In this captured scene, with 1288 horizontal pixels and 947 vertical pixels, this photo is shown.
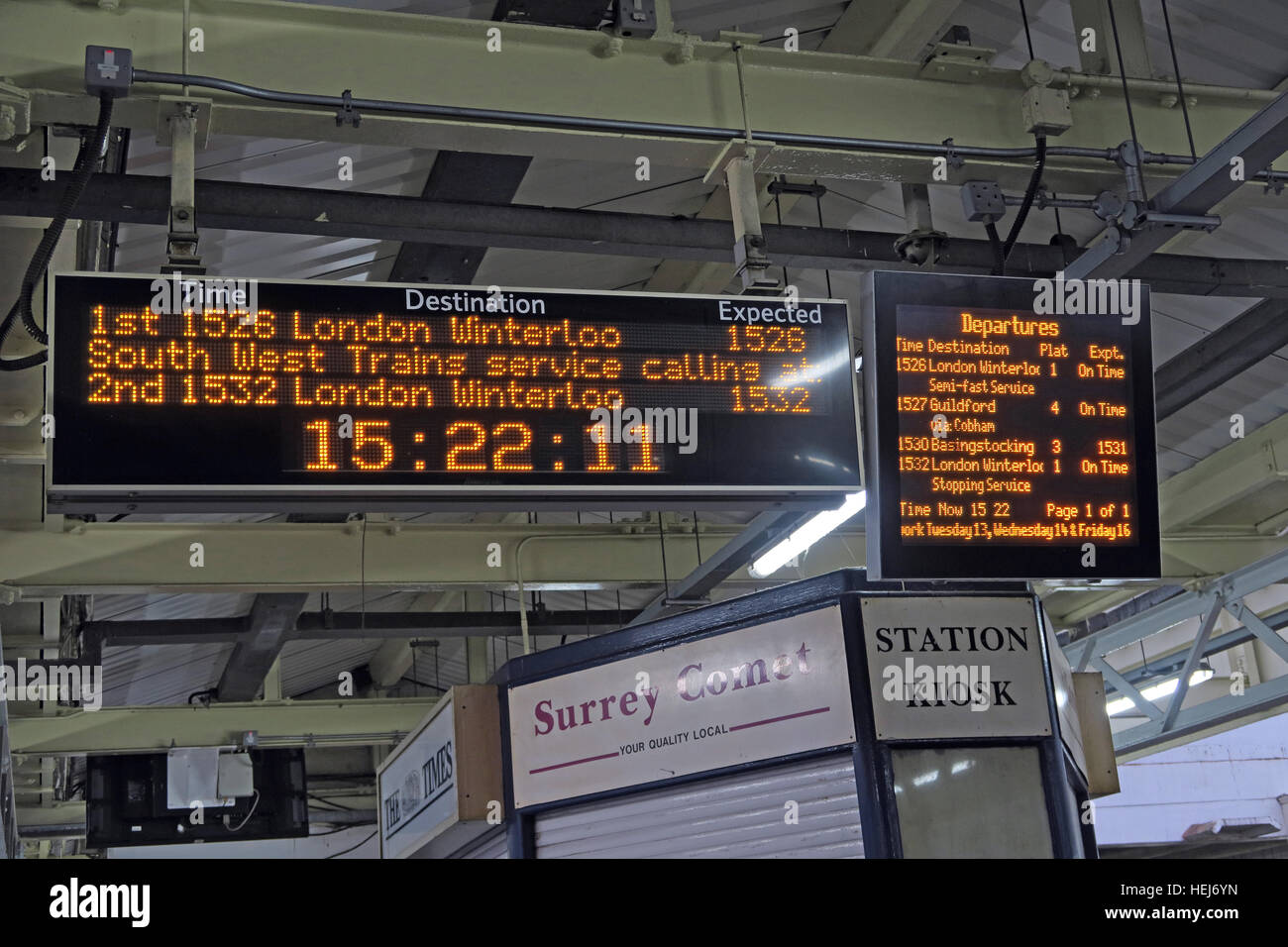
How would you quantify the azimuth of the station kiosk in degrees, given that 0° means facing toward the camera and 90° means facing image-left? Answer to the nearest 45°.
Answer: approximately 45°

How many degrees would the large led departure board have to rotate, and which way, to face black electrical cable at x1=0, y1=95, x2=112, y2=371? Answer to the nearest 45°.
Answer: approximately 90° to its right

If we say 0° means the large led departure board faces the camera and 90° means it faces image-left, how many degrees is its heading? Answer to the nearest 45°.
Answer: approximately 0°

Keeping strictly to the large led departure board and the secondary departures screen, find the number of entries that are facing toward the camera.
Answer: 2

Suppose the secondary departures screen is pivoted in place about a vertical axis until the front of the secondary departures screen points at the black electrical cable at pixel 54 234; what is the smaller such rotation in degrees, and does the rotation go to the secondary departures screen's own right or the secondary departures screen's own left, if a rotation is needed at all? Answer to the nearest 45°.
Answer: approximately 45° to the secondary departures screen's own right

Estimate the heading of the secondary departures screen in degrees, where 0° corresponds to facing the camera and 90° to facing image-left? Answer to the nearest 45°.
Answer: approximately 0°
